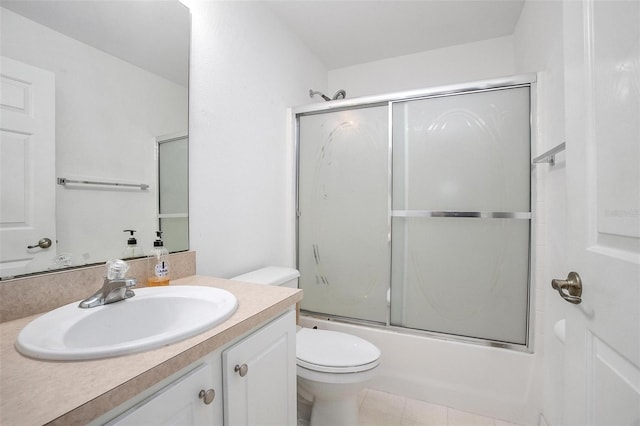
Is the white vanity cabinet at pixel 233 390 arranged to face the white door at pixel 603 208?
yes

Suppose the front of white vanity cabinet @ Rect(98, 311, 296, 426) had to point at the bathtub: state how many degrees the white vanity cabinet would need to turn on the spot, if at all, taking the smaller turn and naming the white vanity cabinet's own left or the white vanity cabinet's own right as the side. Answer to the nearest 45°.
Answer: approximately 45° to the white vanity cabinet's own left

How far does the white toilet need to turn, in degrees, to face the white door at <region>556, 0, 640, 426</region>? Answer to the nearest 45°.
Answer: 0° — it already faces it

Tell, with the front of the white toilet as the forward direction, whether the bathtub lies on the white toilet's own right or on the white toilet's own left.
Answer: on the white toilet's own left

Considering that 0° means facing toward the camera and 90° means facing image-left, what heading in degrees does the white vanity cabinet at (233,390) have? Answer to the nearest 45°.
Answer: approximately 315°

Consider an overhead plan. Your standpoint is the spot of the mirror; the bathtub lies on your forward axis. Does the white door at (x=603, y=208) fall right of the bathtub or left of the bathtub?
right

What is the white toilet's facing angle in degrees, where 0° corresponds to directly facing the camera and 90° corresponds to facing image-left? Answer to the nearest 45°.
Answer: approximately 315°
